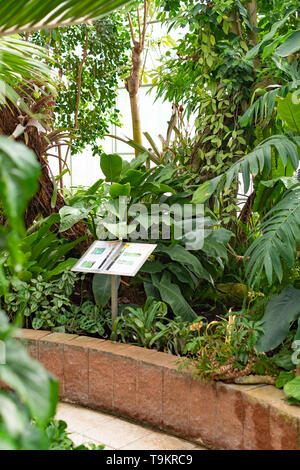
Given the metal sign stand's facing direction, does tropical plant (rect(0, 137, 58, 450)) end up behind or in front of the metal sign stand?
in front

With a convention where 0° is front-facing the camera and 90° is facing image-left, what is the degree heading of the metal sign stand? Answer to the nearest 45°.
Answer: approximately 45°

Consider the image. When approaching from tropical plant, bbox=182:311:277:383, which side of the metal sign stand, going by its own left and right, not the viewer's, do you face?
left

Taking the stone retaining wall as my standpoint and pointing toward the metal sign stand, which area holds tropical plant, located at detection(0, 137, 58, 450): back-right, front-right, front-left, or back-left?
back-left
